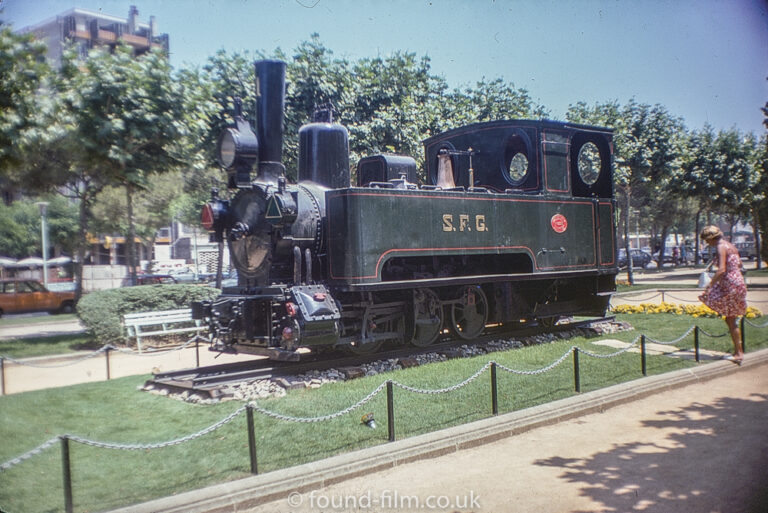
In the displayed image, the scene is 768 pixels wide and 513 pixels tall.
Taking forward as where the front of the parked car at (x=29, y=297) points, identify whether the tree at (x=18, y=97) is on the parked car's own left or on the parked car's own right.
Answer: on the parked car's own right

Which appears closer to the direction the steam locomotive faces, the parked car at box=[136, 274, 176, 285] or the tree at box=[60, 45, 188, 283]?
the tree

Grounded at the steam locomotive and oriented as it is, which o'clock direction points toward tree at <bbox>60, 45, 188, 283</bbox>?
The tree is roughly at 2 o'clock from the steam locomotive.

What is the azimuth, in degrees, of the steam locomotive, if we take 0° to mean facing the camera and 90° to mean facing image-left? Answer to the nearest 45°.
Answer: approximately 45°
